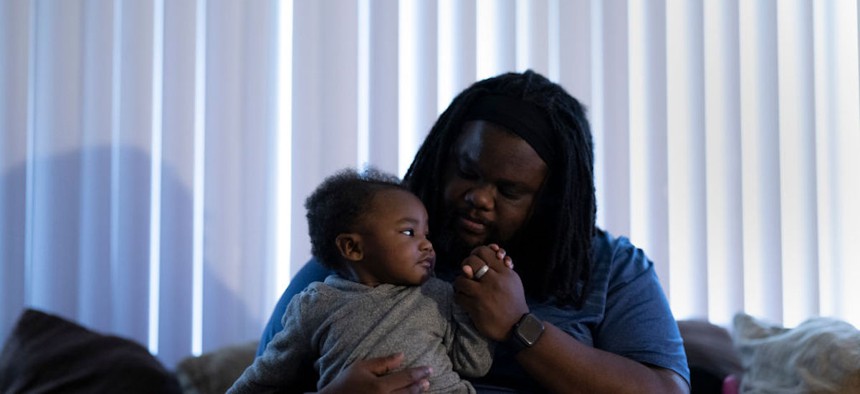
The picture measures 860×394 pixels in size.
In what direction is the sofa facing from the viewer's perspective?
toward the camera
